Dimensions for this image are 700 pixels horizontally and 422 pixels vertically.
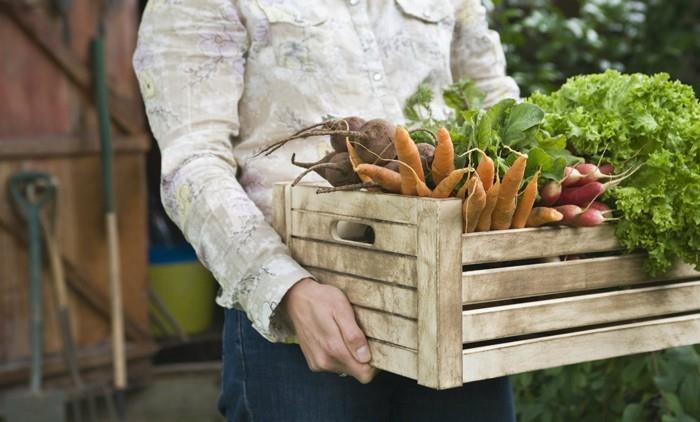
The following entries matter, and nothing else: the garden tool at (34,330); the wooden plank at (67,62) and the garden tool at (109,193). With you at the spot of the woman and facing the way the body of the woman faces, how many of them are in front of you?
0

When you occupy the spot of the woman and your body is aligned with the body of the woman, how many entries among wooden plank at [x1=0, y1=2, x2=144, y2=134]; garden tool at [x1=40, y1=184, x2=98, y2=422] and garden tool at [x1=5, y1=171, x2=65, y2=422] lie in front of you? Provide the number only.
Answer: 0

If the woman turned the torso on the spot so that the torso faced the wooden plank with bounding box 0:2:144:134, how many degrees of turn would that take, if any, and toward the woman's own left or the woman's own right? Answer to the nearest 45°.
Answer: approximately 135° to the woman's own right

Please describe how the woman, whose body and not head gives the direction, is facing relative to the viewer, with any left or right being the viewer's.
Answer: facing the viewer and to the right of the viewer
